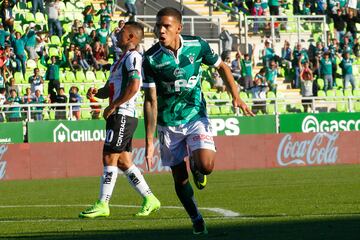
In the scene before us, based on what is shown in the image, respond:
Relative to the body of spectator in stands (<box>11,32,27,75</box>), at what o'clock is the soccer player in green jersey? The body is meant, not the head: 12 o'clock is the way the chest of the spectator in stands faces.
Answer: The soccer player in green jersey is roughly at 12 o'clock from the spectator in stands.

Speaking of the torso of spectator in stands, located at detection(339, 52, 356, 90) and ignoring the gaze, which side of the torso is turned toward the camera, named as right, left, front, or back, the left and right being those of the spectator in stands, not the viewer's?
front

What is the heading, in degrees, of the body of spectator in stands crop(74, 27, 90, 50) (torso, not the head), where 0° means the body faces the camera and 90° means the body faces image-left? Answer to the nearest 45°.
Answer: approximately 0°

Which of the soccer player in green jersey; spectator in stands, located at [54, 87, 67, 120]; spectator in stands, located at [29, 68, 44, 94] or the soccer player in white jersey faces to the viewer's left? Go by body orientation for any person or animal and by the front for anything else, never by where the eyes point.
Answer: the soccer player in white jersey

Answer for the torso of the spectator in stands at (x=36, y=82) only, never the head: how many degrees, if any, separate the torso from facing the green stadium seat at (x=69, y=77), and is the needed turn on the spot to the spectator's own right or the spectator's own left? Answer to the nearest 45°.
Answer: approximately 135° to the spectator's own left

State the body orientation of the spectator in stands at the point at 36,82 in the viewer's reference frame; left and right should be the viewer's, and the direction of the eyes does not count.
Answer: facing the viewer

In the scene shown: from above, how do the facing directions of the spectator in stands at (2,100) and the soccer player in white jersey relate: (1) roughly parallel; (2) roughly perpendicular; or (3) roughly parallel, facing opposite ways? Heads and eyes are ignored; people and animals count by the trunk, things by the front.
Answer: roughly perpendicular

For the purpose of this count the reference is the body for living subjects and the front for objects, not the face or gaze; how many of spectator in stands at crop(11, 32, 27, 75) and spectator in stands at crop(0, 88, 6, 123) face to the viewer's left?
0
